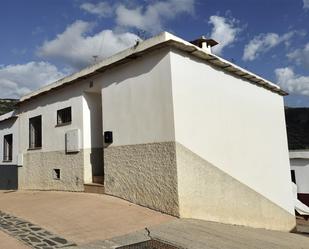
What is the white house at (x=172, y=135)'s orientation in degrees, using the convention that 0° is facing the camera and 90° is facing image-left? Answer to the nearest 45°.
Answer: approximately 45°

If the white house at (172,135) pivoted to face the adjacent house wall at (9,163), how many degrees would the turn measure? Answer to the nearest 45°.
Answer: approximately 90° to its right

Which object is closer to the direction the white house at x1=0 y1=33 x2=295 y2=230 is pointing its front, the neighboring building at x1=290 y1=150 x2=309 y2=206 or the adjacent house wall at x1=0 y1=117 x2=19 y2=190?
the adjacent house wall

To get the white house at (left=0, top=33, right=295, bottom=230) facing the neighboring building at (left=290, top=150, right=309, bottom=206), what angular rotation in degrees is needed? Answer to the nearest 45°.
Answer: approximately 180°

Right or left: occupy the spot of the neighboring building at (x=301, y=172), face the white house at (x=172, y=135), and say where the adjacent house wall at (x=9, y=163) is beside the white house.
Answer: right
